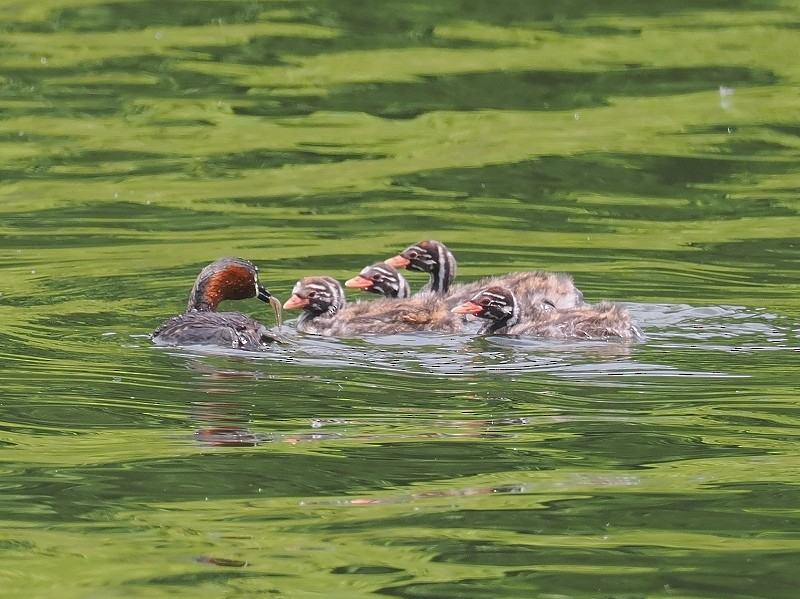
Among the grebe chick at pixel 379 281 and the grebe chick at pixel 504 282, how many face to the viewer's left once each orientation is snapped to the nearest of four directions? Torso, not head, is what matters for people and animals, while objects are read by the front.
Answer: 2

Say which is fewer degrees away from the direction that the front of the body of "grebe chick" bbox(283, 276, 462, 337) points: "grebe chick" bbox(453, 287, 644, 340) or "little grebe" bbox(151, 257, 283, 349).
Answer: the little grebe

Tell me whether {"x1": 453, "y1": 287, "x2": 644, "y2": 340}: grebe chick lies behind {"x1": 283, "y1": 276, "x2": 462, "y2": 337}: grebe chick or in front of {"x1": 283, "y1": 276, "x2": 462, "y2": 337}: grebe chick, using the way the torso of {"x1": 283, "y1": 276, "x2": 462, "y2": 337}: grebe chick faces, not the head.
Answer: behind

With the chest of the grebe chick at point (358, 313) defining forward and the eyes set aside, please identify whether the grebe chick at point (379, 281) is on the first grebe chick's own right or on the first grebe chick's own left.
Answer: on the first grebe chick's own right

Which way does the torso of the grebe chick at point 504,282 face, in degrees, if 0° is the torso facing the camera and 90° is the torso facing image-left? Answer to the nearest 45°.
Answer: approximately 90°

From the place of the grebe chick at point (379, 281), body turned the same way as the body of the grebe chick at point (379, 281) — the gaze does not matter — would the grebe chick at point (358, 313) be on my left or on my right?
on my left

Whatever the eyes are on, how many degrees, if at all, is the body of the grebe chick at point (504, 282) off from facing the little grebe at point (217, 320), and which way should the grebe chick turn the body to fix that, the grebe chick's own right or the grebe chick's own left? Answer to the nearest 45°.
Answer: approximately 45° to the grebe chick's own left

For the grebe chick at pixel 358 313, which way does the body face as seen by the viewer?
to the viewer's left

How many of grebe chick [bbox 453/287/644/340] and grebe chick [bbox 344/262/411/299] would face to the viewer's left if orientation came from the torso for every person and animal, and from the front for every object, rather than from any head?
2

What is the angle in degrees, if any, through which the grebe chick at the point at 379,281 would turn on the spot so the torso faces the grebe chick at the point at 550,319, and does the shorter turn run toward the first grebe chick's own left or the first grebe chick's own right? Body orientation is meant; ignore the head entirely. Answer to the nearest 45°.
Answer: approximately 135° to the first grebe chick's own left

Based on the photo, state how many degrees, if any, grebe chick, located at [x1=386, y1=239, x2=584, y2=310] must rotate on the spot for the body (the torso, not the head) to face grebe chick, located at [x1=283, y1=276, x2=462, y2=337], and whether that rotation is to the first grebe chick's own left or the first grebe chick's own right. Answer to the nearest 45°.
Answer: approximately 45° to the first grebe chick's own left

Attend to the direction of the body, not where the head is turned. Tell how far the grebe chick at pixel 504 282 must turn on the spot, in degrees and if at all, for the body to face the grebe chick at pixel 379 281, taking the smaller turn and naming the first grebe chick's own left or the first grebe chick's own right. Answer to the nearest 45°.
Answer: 0° — it already faces it

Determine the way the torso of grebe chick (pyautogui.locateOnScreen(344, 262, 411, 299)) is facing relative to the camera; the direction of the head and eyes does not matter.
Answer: to the viewer's left
